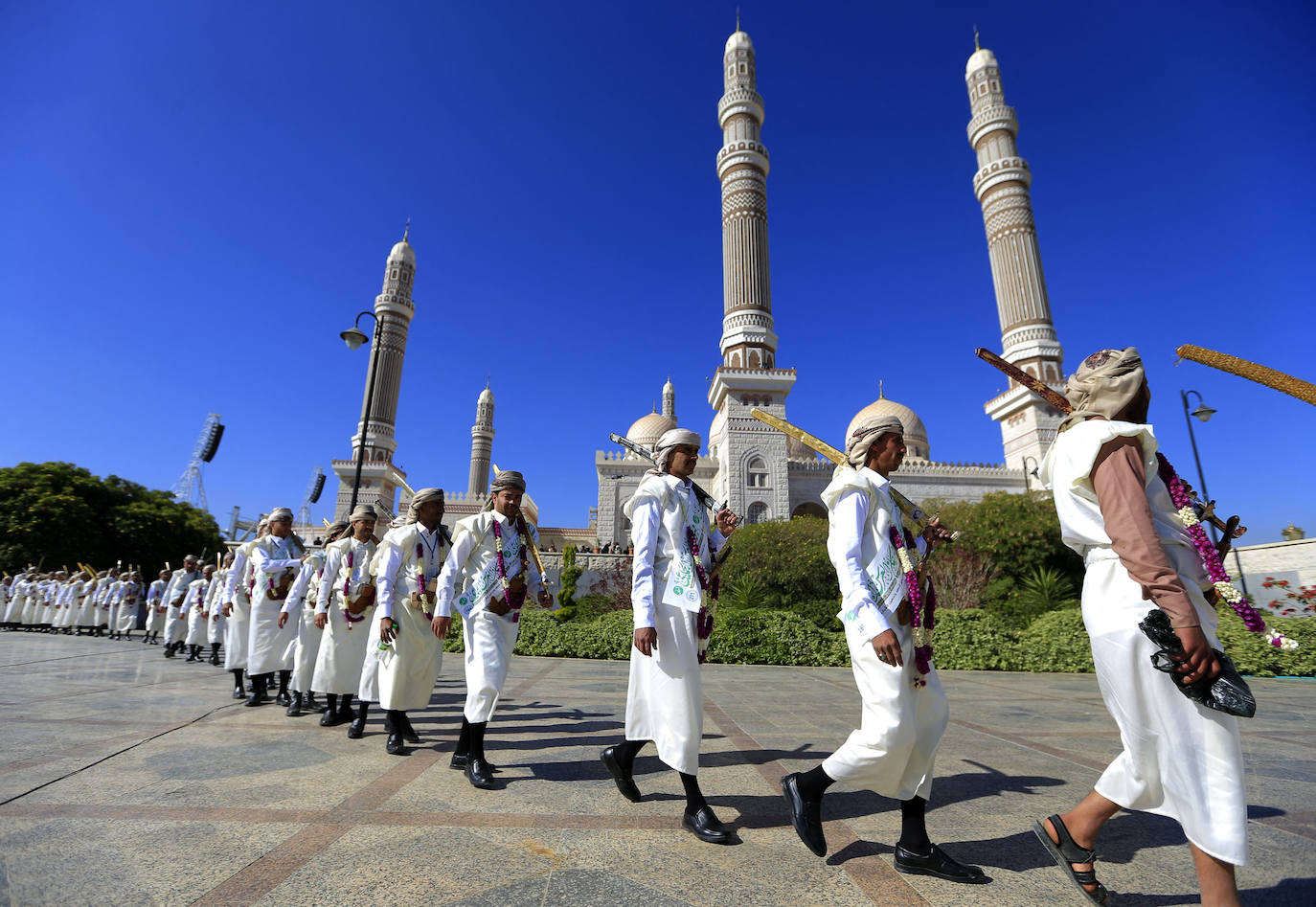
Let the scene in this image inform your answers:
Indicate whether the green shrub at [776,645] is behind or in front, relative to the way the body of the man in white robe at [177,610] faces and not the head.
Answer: in front

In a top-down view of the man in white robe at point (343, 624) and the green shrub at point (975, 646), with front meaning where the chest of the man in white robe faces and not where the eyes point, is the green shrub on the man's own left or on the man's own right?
on the man's own left

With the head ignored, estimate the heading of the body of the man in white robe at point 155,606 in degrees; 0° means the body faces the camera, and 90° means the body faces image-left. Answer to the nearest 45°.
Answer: approximately 315°

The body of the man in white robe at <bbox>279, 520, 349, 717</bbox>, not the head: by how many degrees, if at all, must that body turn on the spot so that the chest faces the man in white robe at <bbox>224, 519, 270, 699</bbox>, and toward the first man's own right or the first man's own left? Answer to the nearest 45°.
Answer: approximately 180°

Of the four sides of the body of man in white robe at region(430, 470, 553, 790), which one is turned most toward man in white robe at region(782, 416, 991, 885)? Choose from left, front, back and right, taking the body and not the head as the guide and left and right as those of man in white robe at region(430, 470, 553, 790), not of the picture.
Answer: front

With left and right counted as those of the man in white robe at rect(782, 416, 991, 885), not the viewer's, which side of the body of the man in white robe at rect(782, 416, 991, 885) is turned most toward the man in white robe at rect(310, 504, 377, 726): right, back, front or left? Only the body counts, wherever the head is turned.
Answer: back

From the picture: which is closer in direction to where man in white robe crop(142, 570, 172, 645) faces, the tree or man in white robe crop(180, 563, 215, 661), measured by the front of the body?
the man in white robe

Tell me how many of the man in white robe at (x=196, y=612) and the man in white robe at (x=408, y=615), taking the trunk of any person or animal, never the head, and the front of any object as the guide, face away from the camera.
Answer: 0

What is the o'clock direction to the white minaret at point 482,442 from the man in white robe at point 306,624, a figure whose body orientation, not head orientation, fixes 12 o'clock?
The white minaret is roughly at 8 o'clock from the man in white robe.

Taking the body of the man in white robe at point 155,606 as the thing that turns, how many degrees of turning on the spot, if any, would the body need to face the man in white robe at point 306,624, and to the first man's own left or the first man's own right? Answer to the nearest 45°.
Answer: approximately 45° to the first man's own right

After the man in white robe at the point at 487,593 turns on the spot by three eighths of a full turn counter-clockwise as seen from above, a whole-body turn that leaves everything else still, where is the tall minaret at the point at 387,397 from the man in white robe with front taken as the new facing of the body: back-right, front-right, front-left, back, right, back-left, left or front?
front

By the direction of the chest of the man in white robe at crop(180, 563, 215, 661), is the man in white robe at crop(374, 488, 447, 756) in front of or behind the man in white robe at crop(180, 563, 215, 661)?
in front

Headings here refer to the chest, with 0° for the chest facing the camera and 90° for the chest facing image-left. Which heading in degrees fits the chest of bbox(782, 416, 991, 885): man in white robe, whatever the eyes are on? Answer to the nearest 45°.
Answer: approximately 270°

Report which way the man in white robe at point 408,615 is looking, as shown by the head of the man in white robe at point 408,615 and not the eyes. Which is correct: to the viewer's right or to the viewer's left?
to the viewer's right

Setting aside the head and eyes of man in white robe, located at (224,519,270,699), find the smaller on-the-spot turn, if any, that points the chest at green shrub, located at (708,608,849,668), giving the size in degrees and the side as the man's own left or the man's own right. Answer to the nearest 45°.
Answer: approximately 45° to the man's own left
